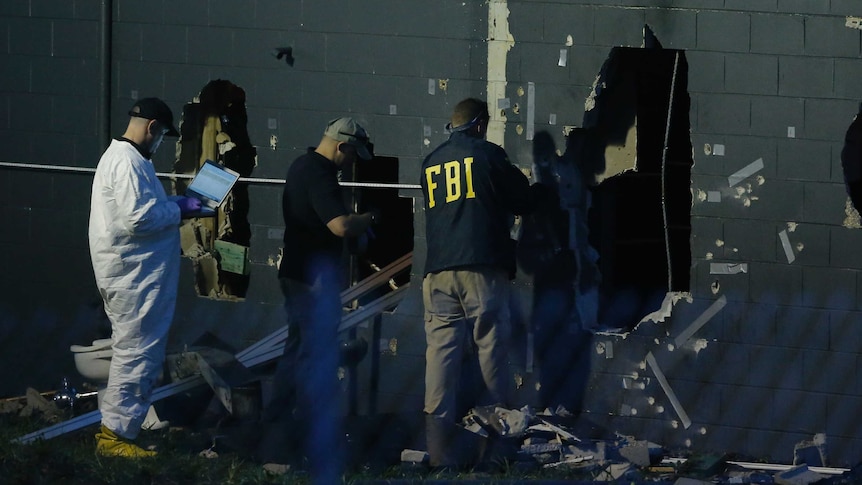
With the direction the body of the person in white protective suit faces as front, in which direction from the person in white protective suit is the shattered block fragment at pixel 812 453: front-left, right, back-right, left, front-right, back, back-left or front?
front

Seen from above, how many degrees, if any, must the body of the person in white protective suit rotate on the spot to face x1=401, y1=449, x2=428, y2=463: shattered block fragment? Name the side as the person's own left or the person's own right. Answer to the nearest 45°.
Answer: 0° — they already face it

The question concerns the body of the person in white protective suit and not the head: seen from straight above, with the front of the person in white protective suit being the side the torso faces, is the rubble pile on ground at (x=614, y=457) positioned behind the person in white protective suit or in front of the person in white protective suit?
in front

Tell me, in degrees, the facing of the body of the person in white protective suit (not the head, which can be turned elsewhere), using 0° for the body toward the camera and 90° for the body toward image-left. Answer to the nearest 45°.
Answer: approximately 270°

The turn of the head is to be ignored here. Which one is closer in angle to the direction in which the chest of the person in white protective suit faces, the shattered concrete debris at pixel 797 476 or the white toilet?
the shattered concrete debris

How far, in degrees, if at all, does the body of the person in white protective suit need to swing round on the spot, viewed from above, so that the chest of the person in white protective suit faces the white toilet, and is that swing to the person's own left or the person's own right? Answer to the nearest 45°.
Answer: approximately 90° to the person's own left

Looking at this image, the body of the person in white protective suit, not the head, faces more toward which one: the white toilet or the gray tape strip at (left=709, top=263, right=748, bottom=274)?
the gray tape strip

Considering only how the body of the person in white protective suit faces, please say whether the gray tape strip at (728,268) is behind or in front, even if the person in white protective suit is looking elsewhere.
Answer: in front

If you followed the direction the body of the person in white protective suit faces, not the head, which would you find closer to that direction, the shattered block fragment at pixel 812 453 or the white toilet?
the shattered block fragment

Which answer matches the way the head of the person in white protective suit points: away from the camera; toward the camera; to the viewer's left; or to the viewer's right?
to the viewer's right
